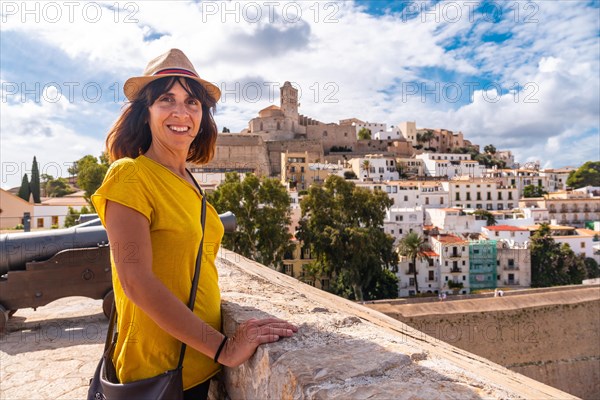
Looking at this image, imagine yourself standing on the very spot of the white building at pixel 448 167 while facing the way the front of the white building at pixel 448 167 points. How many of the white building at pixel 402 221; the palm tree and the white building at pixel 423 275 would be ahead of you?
3

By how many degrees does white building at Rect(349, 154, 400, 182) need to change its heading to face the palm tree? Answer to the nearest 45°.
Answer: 0° — it already faces it

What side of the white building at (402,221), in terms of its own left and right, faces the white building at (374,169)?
back

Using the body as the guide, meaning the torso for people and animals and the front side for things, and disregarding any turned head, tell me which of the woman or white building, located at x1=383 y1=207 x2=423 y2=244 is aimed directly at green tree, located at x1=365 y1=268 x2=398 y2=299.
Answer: the white building

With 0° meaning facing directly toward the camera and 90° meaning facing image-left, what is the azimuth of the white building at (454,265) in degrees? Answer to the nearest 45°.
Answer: approximately 0°

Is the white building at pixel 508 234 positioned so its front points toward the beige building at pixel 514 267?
yes

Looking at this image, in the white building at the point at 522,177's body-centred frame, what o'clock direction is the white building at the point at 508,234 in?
the white building at the point at 508,234 is roughly at 12 o'clock from the white building at the point at 522,177.

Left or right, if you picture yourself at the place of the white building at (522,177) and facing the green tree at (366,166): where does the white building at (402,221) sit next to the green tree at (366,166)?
left

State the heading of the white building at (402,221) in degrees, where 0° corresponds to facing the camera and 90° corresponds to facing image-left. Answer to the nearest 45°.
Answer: approximately 0°

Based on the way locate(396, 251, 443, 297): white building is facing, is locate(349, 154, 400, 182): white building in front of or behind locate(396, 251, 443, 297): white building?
behind
